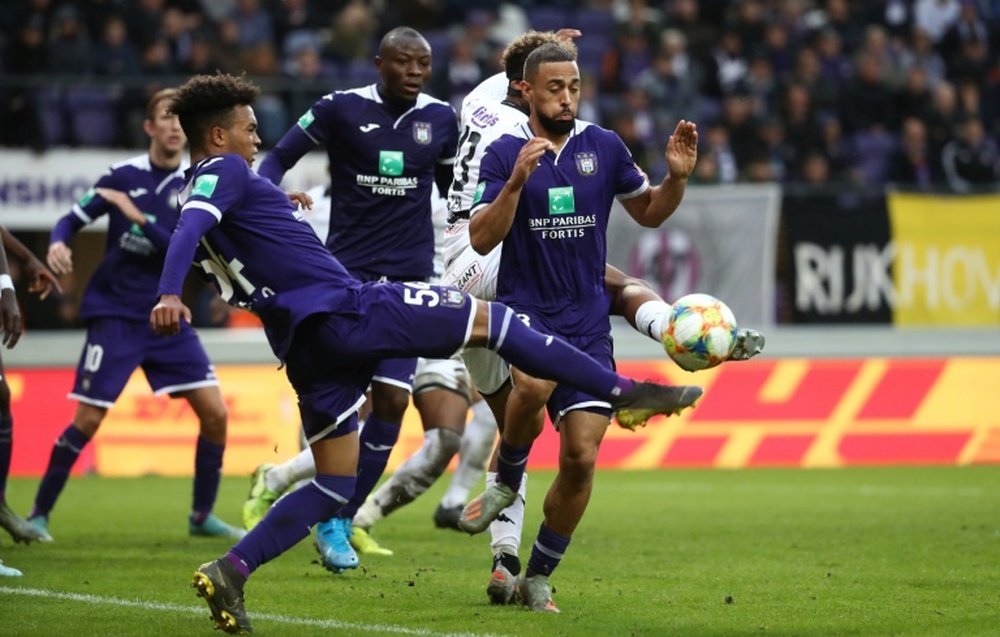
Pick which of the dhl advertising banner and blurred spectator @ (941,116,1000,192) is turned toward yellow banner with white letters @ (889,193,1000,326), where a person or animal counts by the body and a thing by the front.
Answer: the blurred spectator

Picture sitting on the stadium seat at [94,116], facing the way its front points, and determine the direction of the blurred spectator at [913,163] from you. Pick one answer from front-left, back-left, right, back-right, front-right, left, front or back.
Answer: left

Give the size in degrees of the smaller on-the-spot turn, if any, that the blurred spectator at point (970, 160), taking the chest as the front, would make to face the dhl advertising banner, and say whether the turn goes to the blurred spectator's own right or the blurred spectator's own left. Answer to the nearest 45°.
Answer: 0° — they already face it

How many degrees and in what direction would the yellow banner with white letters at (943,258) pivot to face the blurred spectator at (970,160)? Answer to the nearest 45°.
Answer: approximately 180°

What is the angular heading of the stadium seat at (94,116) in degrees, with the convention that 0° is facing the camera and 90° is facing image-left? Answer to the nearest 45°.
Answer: approximately 0°

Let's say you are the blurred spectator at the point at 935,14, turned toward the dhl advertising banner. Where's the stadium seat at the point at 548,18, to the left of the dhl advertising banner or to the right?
right

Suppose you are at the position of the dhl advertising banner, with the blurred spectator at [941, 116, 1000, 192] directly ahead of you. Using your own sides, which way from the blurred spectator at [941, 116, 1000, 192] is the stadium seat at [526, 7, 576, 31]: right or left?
left

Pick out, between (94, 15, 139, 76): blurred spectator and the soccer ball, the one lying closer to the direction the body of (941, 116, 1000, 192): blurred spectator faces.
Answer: the soccer ball

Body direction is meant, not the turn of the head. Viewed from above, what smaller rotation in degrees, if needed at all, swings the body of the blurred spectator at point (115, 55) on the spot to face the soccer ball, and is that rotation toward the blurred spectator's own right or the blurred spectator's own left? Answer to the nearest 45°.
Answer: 0° — they already face it
